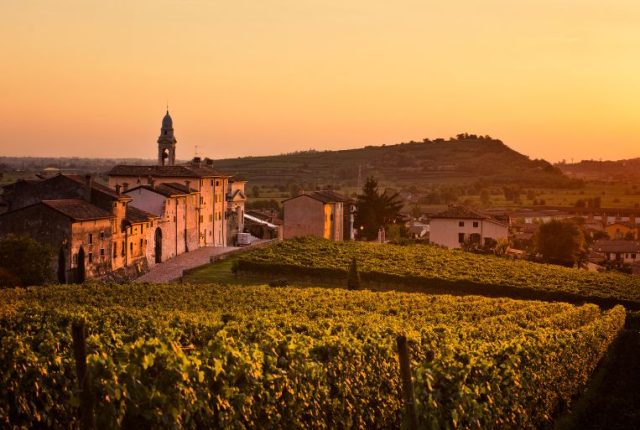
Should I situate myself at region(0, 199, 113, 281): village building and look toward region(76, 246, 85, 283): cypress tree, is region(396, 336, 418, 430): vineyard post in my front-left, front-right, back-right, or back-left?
front-right

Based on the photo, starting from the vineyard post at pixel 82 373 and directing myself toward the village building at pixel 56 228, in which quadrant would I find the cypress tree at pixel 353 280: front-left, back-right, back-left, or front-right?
front-right

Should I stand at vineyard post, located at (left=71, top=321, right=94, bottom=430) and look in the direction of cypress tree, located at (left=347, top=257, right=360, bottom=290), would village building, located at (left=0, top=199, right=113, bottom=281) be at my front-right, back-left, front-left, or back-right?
front-left
